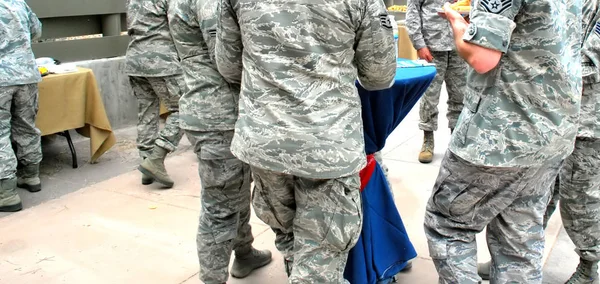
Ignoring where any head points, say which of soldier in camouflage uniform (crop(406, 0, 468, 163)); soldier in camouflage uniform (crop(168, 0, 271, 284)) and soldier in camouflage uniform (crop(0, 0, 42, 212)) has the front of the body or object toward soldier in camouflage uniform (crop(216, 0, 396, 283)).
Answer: soldier in camouflage uniform (crop(406, 0, 468, 163))

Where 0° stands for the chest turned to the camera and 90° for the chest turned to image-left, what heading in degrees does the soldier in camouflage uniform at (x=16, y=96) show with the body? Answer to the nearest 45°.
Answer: approximately 225°

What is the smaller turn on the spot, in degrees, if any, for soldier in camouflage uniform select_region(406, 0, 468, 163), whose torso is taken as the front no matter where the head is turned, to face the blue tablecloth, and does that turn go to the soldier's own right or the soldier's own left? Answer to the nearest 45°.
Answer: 0° — they already face it

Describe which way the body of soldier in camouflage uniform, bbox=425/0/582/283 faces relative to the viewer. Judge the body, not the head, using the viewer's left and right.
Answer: facing away from the viewer and to the left of the viewer

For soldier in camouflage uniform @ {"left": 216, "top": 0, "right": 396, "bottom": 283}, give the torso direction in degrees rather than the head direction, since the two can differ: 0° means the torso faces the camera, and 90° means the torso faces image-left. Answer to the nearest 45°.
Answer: approximately 180°

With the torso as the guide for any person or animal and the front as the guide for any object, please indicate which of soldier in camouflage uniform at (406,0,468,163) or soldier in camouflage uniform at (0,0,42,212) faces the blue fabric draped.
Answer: soldier in camouflage uniform at (406,0,468,163)

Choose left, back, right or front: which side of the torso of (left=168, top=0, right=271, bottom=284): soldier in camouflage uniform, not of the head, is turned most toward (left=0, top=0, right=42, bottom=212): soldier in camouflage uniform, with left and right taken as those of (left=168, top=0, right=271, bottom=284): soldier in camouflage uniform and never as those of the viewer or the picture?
left

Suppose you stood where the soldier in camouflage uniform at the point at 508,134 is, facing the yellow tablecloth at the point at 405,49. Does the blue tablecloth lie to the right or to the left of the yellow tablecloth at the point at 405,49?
left

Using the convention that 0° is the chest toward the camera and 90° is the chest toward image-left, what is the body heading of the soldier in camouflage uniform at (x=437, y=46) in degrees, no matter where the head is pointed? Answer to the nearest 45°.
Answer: approximately 0°
